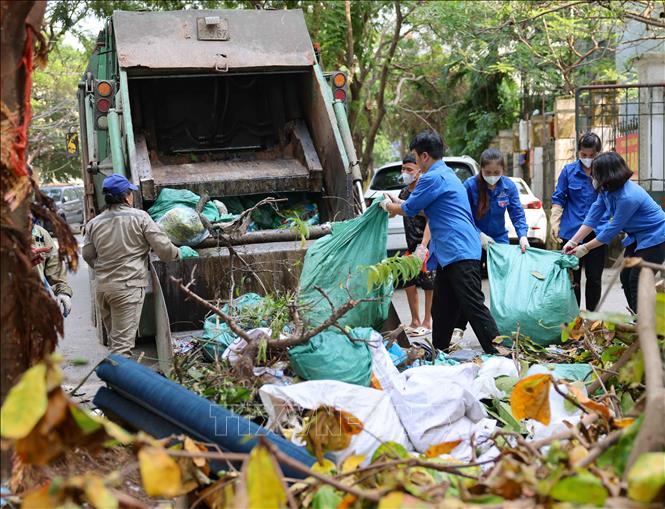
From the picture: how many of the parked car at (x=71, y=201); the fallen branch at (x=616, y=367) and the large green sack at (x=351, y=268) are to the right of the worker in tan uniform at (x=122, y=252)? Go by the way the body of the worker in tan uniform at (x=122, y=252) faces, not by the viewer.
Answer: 2

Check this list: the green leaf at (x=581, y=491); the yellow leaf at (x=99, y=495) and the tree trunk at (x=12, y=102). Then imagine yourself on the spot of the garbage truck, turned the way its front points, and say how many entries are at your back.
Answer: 3

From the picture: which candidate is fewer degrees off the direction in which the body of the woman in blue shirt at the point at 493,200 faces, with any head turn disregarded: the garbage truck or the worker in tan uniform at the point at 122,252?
the worker in tan uniform

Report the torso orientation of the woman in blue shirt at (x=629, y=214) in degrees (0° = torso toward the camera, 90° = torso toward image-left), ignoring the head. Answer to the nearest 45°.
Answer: approximately 90°

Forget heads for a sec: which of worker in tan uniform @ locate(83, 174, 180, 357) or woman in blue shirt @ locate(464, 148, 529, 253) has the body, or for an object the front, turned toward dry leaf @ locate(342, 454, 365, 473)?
the woman in blue shirt

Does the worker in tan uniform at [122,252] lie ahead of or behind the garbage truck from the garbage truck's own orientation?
behind

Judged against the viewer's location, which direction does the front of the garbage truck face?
facing away from the viewer

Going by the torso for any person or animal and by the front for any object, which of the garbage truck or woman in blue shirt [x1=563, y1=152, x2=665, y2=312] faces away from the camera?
the garbage truck

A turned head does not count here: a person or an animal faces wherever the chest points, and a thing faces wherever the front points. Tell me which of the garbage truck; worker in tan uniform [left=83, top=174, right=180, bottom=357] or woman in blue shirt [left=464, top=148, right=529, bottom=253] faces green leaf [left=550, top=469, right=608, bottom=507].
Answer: the woman in blue shirt
